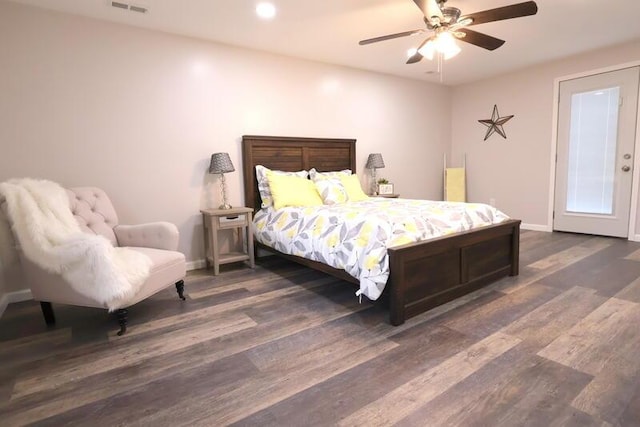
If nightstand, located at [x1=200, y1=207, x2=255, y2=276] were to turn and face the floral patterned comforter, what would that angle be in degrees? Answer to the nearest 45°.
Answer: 0° — it already faces it

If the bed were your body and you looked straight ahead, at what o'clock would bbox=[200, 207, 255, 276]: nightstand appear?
The nightstand is roughly at 5 o'clock from the bed.

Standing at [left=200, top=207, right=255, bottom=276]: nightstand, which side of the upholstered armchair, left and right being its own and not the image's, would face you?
left

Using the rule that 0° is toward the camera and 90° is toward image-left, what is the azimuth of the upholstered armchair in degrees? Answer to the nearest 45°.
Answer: approximately 315°

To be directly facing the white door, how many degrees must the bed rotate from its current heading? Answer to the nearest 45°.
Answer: approximately 90° to its left

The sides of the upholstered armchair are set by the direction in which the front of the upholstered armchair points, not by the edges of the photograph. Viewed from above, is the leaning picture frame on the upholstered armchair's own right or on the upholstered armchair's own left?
on the upholstered armchair's own left
